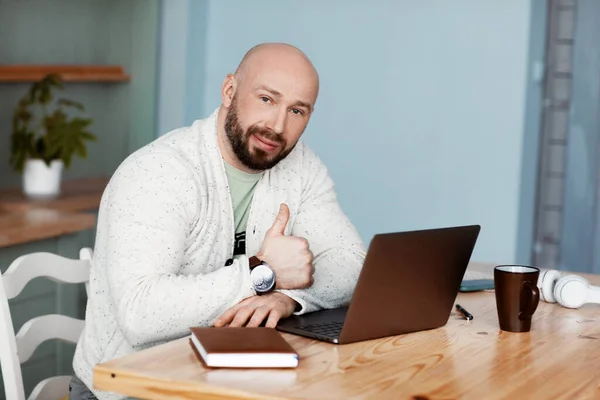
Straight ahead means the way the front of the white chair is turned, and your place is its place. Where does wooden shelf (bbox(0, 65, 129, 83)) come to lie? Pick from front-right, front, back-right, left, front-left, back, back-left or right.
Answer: back-left

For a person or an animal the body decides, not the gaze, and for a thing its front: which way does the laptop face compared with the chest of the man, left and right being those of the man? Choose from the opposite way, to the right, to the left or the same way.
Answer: the opposite way

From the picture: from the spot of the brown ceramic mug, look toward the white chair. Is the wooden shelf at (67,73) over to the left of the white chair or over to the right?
right

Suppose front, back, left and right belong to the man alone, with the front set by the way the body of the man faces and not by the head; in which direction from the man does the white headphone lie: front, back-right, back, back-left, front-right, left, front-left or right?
front-left

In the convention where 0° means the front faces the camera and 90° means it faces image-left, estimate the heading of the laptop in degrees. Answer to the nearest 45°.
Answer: approximately 135°

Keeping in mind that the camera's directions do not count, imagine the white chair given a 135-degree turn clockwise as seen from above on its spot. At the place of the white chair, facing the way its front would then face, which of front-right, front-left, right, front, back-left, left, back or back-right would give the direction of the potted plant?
right

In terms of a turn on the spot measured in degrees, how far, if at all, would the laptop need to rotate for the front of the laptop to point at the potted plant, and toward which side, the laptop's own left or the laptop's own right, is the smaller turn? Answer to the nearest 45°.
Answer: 0° — it already faces it

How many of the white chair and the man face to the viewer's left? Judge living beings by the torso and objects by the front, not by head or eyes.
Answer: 0

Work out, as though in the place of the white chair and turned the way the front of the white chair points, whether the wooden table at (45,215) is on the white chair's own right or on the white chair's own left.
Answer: on the white chair's own left

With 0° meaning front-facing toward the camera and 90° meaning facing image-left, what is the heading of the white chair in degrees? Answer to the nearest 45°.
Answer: approximately 315°

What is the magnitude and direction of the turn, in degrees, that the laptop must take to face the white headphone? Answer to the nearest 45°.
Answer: approximately 90° to its right

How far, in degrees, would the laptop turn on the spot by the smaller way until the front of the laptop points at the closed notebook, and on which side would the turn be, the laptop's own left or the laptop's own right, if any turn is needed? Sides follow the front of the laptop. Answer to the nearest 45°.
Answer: approximately 90° to the laptop's own left
